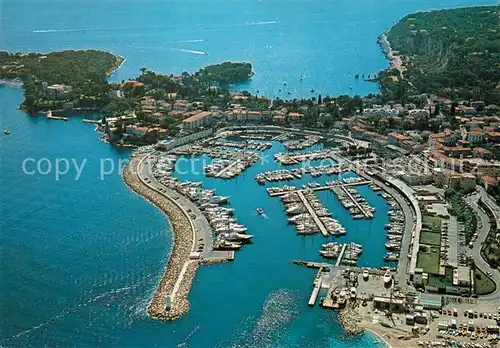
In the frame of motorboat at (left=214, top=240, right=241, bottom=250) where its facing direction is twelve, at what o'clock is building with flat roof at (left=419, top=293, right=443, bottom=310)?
The building with flat roof is roughly at 1 o'clock from the motorboat.

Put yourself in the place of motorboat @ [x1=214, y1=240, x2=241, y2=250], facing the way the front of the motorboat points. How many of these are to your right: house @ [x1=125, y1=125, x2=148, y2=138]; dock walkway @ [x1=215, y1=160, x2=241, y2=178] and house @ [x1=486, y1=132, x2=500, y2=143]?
0

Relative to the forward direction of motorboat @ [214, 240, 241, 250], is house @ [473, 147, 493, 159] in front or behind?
in front

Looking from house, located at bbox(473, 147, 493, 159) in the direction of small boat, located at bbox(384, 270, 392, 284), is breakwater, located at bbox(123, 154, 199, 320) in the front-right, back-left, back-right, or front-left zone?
front-right

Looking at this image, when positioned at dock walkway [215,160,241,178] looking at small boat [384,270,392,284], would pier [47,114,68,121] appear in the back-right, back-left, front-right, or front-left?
back-right

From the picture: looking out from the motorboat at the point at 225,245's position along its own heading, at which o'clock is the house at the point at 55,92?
The house is roughly at 8 o'clock from the motorboat.

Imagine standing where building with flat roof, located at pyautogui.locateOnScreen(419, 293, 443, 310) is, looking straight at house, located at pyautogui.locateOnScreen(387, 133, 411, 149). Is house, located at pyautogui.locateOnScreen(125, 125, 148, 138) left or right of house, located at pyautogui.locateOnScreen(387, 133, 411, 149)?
left

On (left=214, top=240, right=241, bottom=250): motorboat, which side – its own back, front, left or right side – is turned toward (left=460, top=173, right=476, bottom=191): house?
front

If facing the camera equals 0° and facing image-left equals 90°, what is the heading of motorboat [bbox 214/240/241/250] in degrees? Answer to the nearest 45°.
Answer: approximately 270°

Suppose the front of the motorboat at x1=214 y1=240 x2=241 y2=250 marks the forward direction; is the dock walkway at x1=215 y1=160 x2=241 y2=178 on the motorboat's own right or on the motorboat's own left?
on the motorboat's own left

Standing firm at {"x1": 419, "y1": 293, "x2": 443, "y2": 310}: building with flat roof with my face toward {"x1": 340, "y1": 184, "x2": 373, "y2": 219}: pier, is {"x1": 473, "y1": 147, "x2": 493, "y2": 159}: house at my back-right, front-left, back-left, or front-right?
front-right

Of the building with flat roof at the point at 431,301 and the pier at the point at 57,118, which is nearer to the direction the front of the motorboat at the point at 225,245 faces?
the building with flat roof

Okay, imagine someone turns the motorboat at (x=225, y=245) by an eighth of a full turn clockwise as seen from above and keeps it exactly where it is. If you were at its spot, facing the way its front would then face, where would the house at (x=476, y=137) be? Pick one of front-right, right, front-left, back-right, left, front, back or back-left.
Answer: left

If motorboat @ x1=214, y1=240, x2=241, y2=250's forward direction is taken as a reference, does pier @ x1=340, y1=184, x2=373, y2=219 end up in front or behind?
in front

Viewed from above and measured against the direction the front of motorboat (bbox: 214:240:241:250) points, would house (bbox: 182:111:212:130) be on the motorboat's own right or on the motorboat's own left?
on the motorboat's own left
